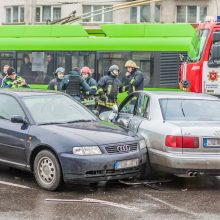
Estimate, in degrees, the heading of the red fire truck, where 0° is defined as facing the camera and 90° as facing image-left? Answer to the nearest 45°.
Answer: approximately 45°

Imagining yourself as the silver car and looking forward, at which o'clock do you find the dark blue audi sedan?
The dark blue audi sedan is roughly at 10 o'clock from the silver car.

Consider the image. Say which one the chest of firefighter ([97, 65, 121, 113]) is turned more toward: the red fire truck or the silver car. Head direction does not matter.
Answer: the silver car

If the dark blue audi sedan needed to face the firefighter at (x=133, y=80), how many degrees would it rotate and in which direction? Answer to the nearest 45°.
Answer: approximately 135° to its left

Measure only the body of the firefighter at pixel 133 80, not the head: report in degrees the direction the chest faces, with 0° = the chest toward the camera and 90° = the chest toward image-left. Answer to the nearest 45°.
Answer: approximately 45°

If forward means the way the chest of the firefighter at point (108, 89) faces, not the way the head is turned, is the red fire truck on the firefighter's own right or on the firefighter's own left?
on the firefighter's own left

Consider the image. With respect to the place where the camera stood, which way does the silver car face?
facing away from the viewer and to the left of the viewer
